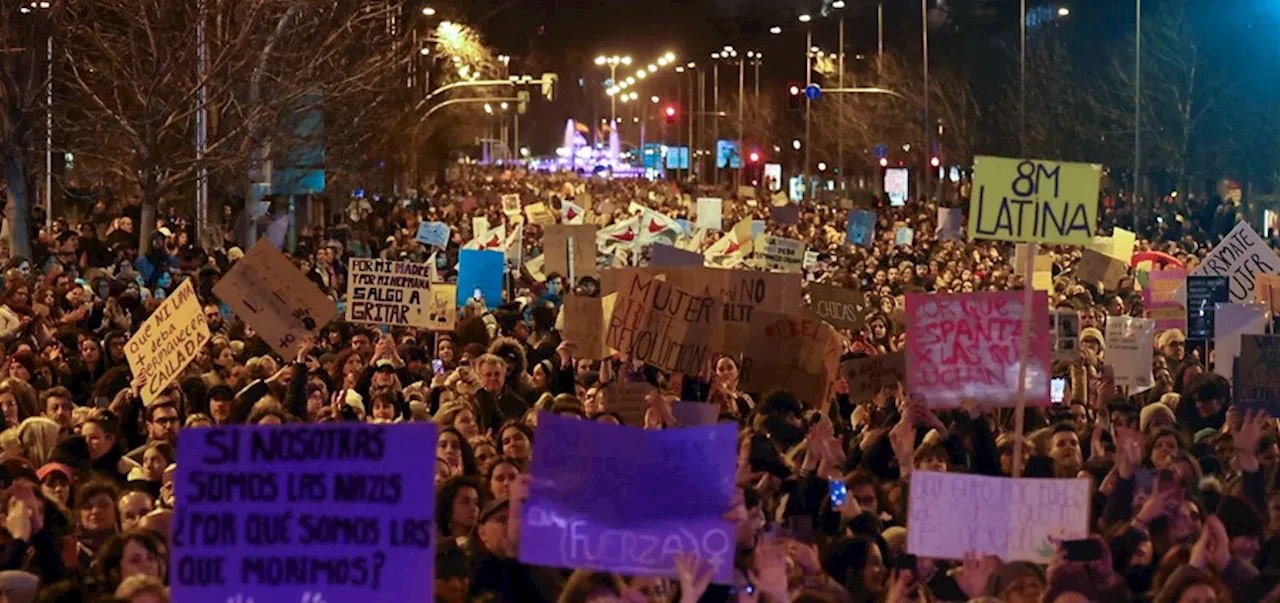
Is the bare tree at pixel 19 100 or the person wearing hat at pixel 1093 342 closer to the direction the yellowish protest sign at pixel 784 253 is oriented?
the person wearing hat

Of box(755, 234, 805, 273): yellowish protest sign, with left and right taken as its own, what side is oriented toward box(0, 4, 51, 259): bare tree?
right

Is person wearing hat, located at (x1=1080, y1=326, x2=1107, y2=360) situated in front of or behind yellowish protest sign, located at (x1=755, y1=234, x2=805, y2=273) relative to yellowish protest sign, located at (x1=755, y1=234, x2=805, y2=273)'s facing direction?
in front

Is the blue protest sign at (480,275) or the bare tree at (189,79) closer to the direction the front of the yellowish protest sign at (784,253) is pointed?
the blue protest sign

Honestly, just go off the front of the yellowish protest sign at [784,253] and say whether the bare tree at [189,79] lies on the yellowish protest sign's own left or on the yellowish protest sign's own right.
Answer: on the yellowish protest sign's own right

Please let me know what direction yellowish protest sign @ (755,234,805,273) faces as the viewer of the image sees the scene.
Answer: facing the viewer
